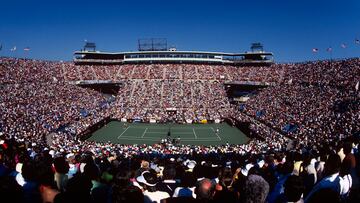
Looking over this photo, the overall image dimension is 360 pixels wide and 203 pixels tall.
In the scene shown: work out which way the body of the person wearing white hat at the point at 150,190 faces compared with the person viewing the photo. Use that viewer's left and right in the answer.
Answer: facing away from the viewer and to the left of the viewer
